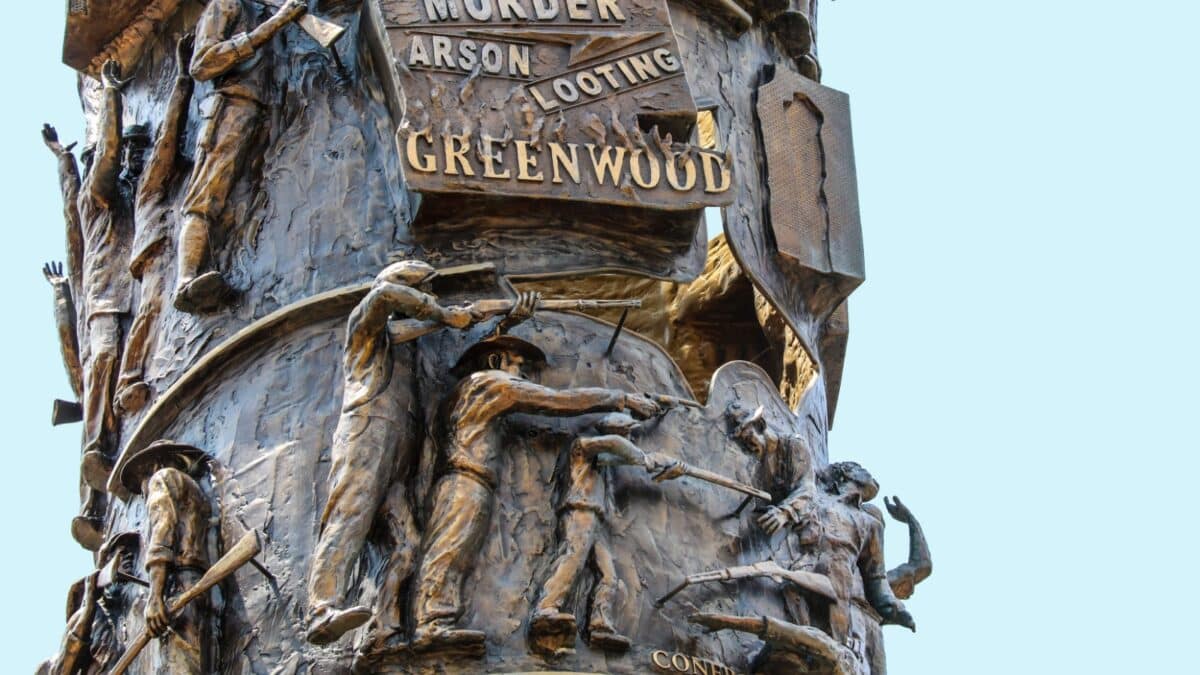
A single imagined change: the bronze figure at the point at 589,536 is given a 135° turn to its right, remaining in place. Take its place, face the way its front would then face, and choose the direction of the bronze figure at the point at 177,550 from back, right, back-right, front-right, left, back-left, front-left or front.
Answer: front-right

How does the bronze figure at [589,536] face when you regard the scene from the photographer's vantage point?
facing to the right of the viewer

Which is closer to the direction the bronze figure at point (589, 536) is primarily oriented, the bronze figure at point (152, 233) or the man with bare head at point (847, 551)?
the man with bare head
